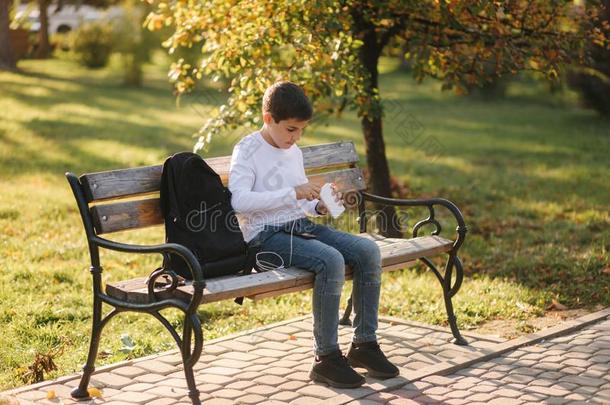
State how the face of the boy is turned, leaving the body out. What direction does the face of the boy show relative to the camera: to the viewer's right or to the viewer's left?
to the viewer's right

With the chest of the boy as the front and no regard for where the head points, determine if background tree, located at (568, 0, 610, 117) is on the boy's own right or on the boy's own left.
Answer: on the boy's own left

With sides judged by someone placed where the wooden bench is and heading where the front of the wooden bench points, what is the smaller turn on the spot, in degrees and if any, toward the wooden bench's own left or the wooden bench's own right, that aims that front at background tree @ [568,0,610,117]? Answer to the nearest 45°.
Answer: approximately 90° to the wooden bench's own left

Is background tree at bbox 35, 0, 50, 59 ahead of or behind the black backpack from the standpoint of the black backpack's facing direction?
behind

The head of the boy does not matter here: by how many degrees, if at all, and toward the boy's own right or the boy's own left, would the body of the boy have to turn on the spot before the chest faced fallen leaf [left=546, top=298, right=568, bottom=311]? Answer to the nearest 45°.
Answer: approximately 90° to the boy's own left

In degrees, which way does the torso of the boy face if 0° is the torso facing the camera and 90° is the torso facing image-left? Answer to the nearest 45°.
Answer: approximately 315°

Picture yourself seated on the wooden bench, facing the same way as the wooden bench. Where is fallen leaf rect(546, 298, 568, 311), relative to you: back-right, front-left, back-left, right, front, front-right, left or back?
left

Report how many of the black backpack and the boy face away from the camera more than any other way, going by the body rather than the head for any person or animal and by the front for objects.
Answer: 0
